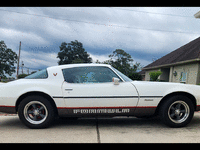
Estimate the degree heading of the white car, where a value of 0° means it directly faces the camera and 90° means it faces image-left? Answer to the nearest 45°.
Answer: approximately 270°

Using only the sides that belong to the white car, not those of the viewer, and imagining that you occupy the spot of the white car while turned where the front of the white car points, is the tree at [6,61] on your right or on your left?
on your left
